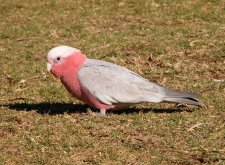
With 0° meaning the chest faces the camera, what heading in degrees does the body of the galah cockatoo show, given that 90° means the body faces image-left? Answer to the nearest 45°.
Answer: approximately 90°
